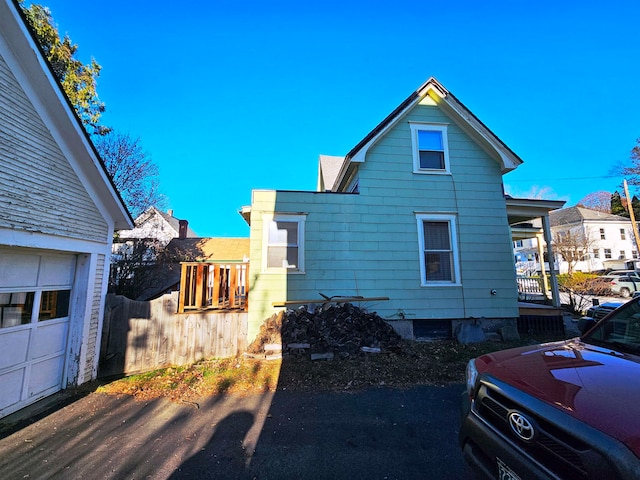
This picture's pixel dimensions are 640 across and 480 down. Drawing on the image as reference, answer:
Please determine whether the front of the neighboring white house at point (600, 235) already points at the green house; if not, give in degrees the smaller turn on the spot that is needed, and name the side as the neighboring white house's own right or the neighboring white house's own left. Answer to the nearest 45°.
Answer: approximately 45° to the neighboring white house's own left

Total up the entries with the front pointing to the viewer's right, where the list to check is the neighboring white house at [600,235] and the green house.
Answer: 1

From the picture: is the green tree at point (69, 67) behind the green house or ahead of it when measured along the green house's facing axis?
behind

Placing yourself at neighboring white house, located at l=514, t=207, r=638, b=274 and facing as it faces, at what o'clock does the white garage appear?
The white garage is roughly at 11 o'clock from the neighboring white house.

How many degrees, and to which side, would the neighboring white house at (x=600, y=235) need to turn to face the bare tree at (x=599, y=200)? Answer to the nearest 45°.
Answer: approximately 135° to its right

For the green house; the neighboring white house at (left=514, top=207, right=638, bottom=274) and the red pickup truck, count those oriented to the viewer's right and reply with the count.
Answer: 1

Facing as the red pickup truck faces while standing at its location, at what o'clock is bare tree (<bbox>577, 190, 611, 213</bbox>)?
The bare tree is roughly at 5 o'clock from the red pickup truck.

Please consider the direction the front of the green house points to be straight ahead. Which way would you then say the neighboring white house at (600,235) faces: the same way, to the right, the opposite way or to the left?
the opposite way

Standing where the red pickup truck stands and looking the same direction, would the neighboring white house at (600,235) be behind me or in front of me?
behind

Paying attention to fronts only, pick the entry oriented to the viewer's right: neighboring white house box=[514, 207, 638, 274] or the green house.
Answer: the green house

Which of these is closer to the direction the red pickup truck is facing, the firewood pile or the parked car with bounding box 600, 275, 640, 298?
the firewood pile

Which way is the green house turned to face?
to the viewer's right
